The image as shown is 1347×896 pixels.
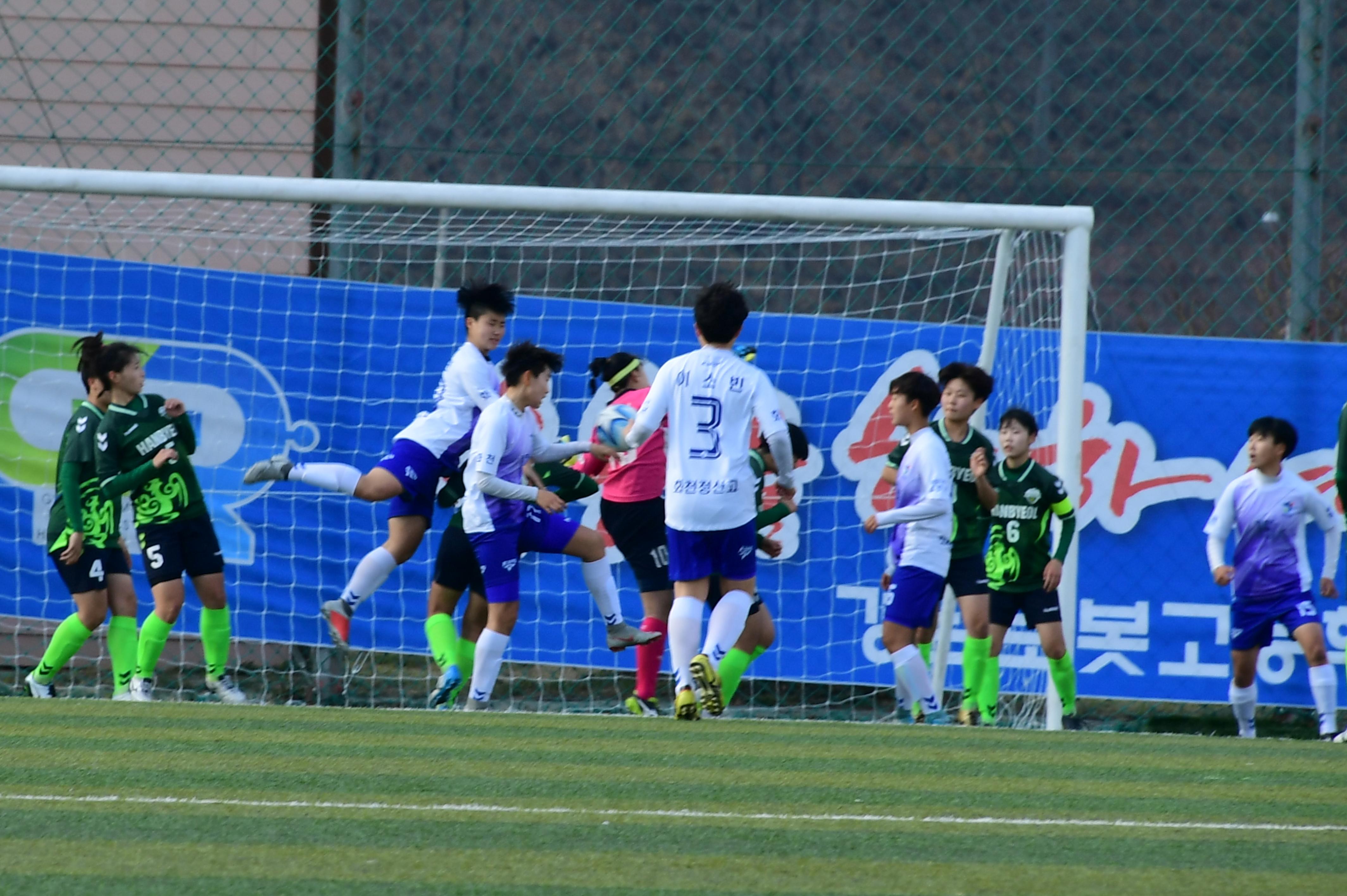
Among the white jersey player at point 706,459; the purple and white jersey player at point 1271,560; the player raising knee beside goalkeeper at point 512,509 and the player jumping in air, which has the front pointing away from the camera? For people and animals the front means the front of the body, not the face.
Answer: the white jersey player

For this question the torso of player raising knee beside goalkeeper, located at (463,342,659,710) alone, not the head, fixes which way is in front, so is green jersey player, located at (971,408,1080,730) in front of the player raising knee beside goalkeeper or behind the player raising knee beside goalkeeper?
in front

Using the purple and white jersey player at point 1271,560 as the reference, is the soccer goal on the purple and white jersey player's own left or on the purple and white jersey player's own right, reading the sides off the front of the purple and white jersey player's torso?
on the purple and white jersey player's own right

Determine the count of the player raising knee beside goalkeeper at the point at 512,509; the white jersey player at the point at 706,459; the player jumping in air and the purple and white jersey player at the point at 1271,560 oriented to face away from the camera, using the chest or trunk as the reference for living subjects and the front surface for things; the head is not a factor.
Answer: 1

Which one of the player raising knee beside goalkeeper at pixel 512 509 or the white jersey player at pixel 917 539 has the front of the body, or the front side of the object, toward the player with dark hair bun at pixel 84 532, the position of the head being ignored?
the white jersey player

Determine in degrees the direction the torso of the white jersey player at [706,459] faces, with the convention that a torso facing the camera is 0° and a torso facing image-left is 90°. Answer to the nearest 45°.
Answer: approximately 180°

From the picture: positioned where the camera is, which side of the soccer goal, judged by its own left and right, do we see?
front

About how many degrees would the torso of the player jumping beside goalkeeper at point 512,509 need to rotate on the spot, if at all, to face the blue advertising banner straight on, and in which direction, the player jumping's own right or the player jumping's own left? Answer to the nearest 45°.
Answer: approximately 90° to the player jumping's own left

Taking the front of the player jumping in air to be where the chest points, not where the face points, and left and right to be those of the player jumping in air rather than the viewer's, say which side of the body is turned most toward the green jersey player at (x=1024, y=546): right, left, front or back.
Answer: front

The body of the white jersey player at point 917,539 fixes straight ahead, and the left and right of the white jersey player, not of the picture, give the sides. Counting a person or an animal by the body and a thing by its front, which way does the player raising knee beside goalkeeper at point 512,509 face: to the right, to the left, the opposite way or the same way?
the opposite way

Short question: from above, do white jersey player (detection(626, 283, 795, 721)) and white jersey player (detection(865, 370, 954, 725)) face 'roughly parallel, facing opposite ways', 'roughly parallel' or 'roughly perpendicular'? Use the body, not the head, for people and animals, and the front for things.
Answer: roughly perpendicular

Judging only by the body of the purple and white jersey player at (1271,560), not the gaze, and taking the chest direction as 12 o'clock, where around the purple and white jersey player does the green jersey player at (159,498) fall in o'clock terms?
The green jersey player is roughly at 2 o'clock from the purple and white jersey player.

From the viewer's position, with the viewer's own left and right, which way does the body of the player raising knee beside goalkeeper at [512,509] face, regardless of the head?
facing to the right of the viewer

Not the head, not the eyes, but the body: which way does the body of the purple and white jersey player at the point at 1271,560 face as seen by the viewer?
toward the camera
